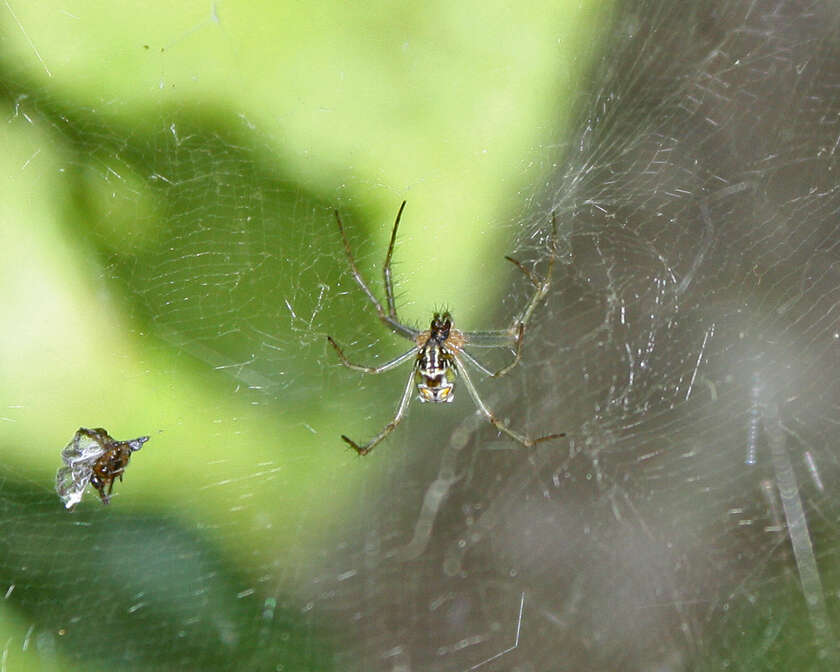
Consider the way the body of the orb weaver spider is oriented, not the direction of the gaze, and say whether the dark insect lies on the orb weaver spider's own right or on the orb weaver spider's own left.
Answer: on the orb weaver spider's own left
